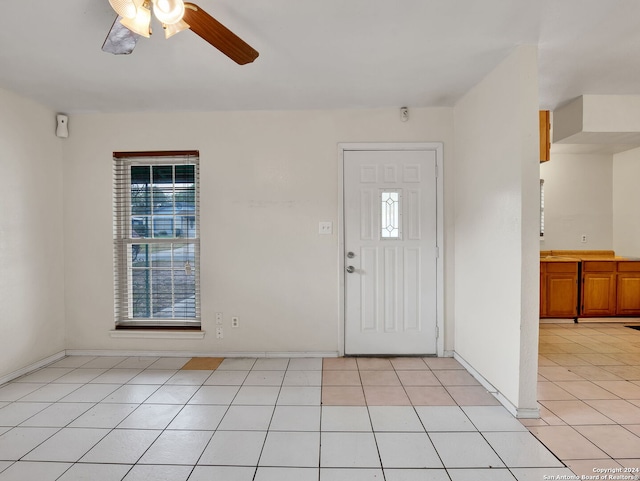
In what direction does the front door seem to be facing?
toward the camera

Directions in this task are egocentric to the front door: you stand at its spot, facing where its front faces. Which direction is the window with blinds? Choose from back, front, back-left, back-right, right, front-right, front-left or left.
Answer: right

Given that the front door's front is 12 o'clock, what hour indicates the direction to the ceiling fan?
The ceiling fan is roughly at 1 o'clock from the front door.

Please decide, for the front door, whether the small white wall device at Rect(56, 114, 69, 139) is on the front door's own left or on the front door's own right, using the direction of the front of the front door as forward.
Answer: on the front door's own right

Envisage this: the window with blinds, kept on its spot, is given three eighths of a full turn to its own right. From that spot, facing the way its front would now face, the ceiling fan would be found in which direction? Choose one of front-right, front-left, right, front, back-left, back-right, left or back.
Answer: back-left

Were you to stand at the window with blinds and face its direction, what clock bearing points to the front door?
The front door is roughly at 10 o'clock from the window with blinds.

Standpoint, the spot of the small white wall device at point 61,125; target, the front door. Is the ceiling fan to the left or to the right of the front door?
right

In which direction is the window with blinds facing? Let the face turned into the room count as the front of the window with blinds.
toward the camera

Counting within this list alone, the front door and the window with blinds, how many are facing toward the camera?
2

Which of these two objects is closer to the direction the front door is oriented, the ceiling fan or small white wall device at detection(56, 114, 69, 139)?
the ceiling fan
